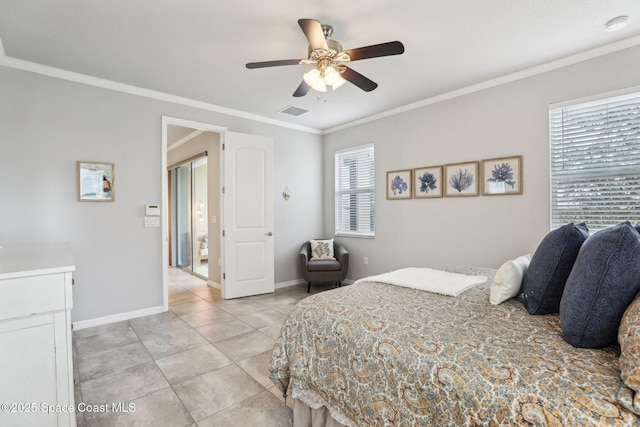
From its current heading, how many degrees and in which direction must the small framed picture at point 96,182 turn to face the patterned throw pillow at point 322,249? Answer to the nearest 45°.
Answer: approximately 90° to its left

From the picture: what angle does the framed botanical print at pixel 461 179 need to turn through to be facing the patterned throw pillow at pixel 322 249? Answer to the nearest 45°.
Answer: approximately 45° to its right

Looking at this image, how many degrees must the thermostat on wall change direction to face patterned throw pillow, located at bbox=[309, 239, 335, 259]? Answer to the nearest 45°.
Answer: approximately 90° to its left

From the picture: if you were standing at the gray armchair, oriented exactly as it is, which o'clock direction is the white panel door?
The white panel door is roughly at 3 o'clock from the gray armchair.

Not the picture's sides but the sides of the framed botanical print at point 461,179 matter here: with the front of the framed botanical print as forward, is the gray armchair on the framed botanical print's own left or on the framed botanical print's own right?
on the framed botanical print's own right

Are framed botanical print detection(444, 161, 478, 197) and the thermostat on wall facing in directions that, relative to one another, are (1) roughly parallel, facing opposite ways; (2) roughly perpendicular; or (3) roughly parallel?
roughly perpendicular

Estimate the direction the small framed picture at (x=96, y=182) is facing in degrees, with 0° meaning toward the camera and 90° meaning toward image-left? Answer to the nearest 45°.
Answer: approximately 0°

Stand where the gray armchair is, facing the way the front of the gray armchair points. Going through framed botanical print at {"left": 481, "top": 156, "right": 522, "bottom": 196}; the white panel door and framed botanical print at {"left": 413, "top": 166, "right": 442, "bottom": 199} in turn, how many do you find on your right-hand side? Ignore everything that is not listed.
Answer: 1

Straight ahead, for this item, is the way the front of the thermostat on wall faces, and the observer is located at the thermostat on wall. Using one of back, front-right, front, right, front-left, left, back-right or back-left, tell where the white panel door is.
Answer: left
